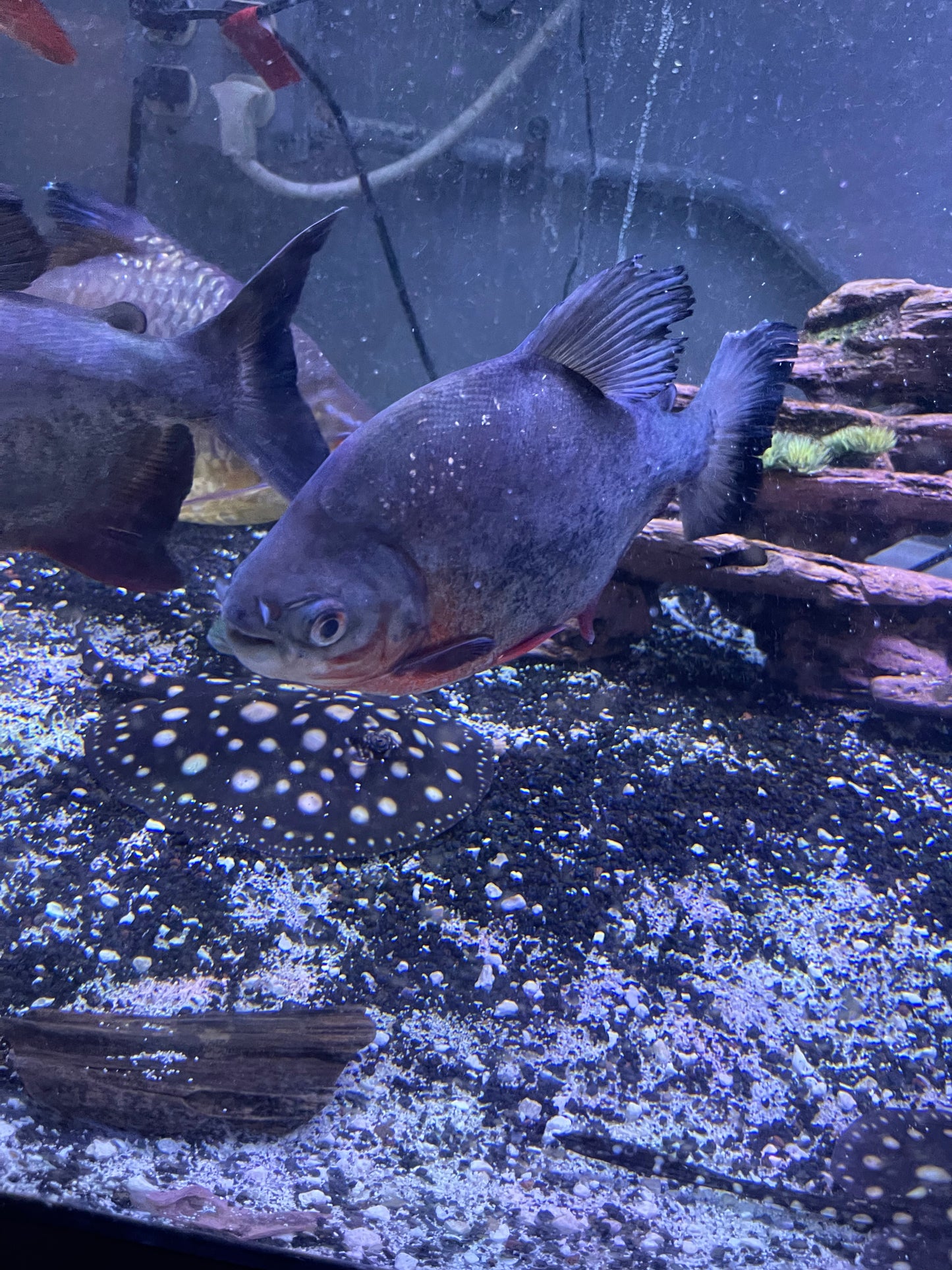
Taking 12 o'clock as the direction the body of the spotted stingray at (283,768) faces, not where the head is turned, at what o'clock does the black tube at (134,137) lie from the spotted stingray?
The black tube is roughly at 7 o'clock from the spotted stingray.

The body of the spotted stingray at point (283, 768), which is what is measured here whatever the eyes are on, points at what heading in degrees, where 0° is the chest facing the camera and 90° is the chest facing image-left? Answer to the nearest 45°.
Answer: approximately 315°

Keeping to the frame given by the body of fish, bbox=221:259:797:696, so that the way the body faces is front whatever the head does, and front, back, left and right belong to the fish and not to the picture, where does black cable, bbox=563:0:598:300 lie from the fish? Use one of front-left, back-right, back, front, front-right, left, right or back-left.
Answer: back-right

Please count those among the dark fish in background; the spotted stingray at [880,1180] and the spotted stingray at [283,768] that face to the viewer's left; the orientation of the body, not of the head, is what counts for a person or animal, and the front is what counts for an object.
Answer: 1

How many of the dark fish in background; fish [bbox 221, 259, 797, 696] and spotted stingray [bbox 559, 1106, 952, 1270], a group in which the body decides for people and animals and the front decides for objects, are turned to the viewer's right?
1

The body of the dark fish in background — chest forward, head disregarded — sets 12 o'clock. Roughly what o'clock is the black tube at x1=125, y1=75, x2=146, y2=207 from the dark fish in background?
The black tube is roughly at 3 o'clock from the dark fish in background.

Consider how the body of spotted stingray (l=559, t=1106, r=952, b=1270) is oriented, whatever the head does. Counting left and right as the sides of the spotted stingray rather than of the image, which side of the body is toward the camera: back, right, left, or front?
right

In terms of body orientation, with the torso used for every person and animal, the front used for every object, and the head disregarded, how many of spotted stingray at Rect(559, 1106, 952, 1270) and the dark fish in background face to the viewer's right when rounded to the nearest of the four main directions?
1

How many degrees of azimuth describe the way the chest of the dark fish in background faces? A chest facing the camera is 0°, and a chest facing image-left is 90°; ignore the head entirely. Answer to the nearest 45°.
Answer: approximately 90°

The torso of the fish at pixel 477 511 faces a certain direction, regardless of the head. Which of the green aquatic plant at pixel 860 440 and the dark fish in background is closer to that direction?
the dark fish in background

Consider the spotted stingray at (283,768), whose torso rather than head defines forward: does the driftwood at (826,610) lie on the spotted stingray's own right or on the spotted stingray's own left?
on the spotted stingray's own left
